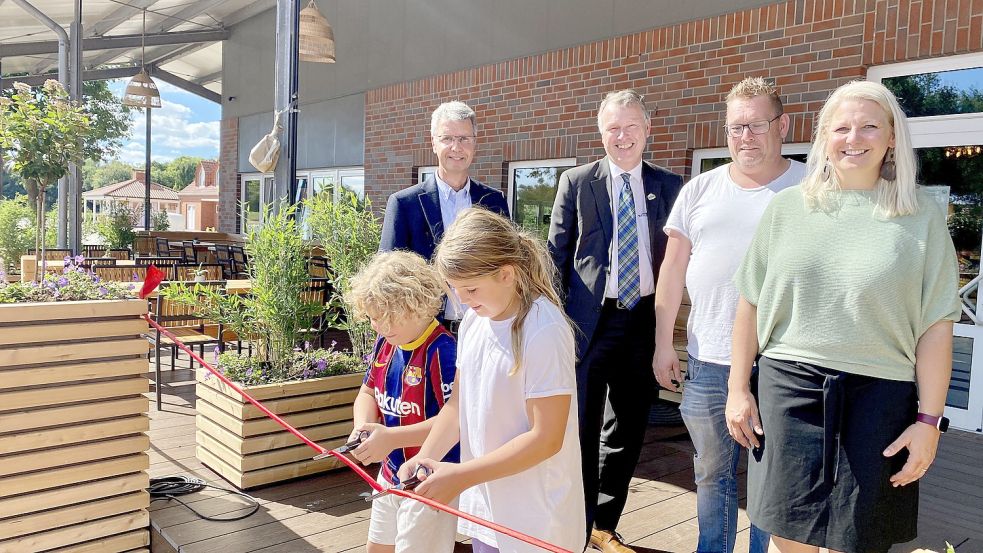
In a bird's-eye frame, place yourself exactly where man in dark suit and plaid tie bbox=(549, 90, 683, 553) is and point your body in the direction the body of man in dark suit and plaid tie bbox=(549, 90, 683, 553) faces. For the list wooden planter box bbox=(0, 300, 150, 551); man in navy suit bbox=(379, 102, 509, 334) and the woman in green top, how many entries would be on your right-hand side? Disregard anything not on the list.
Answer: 2

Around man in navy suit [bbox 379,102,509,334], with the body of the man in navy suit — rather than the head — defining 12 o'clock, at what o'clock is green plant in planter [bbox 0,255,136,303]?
The green plant in planter is roughly at 3 o'clock from the man in navy suit.

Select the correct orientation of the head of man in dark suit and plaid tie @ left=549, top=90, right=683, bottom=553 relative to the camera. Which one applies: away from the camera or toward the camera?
toward the camera

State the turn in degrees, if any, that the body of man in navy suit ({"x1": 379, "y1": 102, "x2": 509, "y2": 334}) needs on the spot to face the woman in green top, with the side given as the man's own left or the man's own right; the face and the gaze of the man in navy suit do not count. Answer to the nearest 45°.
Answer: approximately 45° to the man's own left

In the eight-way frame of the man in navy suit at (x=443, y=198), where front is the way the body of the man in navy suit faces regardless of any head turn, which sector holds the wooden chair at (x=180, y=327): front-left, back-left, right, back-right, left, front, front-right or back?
back-right

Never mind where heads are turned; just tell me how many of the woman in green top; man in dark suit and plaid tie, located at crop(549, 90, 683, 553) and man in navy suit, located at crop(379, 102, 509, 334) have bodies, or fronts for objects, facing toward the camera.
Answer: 3

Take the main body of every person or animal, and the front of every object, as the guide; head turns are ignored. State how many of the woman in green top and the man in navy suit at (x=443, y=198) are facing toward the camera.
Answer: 2

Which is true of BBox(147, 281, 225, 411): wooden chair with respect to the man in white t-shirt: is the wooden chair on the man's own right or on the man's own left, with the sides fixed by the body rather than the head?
on the man's own right

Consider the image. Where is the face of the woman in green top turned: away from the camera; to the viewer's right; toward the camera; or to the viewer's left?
toward the camera

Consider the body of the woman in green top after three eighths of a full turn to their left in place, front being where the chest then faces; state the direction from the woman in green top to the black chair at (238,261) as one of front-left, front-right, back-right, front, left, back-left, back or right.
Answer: left

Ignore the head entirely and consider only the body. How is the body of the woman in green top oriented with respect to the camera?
toward the camera

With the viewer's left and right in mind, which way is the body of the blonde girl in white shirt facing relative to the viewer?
facing the viewer and to the left of the viewer

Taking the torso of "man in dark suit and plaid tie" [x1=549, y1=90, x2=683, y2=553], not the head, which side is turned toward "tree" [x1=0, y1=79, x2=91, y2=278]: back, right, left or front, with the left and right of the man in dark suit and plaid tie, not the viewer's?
right

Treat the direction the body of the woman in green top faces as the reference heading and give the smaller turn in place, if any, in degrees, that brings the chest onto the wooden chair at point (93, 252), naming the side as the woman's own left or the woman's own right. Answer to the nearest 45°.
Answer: approximately 135° to the woman's own right

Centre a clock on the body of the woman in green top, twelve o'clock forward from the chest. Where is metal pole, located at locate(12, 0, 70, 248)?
The metal pole is roughly at 4 o'clock from the woman in green top.

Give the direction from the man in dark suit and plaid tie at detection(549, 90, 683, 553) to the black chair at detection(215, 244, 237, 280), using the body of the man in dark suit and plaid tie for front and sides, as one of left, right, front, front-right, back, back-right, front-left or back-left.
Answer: back-right

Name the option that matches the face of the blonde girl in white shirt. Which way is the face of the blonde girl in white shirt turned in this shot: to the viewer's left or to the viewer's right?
to the viewer's left
